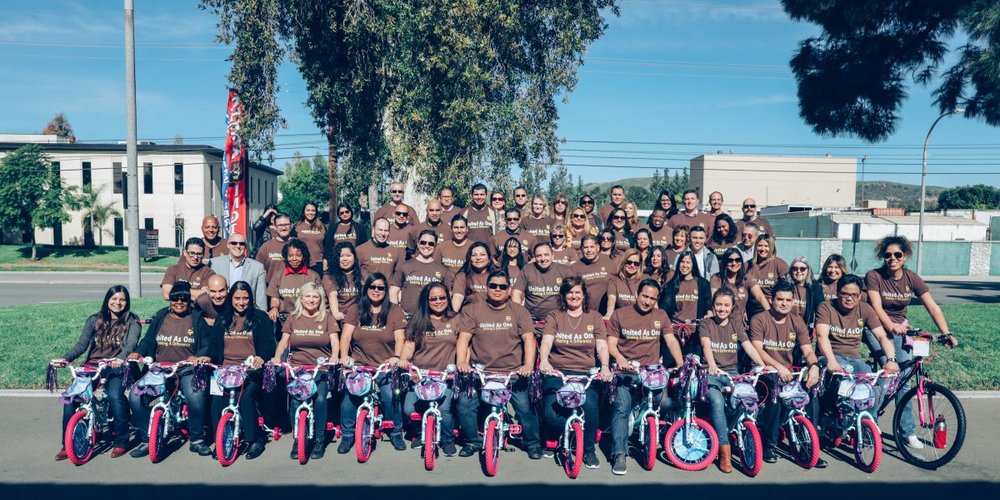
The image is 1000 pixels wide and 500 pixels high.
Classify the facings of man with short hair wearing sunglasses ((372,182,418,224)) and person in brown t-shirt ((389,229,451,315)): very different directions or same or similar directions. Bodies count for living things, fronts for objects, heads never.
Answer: same or similar directions

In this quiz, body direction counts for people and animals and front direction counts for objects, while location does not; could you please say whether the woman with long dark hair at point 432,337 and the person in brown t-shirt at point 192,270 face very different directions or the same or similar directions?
same or similar directions

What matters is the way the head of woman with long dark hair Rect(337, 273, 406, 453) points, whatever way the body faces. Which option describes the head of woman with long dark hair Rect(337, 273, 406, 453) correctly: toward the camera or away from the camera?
toward the camera

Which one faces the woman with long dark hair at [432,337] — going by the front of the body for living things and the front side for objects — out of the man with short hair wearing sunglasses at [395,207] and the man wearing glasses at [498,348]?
the man with short hair wearing sunglasses

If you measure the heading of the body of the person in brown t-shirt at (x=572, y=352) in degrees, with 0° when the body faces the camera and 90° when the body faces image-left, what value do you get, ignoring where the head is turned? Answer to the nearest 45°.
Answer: approximately 0°

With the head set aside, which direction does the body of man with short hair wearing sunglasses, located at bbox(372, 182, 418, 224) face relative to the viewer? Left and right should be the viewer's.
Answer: facing the viewer

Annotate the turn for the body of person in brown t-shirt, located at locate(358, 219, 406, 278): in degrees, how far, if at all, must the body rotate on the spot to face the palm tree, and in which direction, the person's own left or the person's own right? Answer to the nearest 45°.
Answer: approximately 135° to the person's own right

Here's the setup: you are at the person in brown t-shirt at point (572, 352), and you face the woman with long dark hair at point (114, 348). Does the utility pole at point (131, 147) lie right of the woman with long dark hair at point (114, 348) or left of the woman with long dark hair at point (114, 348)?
right

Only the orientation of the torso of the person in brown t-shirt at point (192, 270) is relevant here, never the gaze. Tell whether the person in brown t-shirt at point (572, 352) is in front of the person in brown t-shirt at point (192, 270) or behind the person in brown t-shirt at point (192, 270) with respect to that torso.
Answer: in front

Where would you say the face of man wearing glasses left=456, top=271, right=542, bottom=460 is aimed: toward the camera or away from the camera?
toward the camera

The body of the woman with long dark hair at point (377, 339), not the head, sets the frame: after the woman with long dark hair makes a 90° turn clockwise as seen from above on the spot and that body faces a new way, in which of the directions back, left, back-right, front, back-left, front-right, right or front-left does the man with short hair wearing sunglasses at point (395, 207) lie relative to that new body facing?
right

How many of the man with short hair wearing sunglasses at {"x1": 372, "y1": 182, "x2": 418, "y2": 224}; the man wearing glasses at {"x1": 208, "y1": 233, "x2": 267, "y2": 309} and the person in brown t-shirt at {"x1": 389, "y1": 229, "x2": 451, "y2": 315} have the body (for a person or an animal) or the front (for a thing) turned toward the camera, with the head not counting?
3

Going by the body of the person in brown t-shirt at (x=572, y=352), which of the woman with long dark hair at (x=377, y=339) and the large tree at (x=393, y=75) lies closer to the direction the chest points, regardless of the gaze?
the woman with long dark hair

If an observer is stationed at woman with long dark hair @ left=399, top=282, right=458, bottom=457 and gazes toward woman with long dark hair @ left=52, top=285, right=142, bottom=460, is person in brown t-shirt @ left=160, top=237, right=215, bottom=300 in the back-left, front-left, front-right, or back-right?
front-right

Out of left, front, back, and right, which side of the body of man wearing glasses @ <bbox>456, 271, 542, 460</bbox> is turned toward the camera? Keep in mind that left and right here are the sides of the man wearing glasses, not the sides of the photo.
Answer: front
